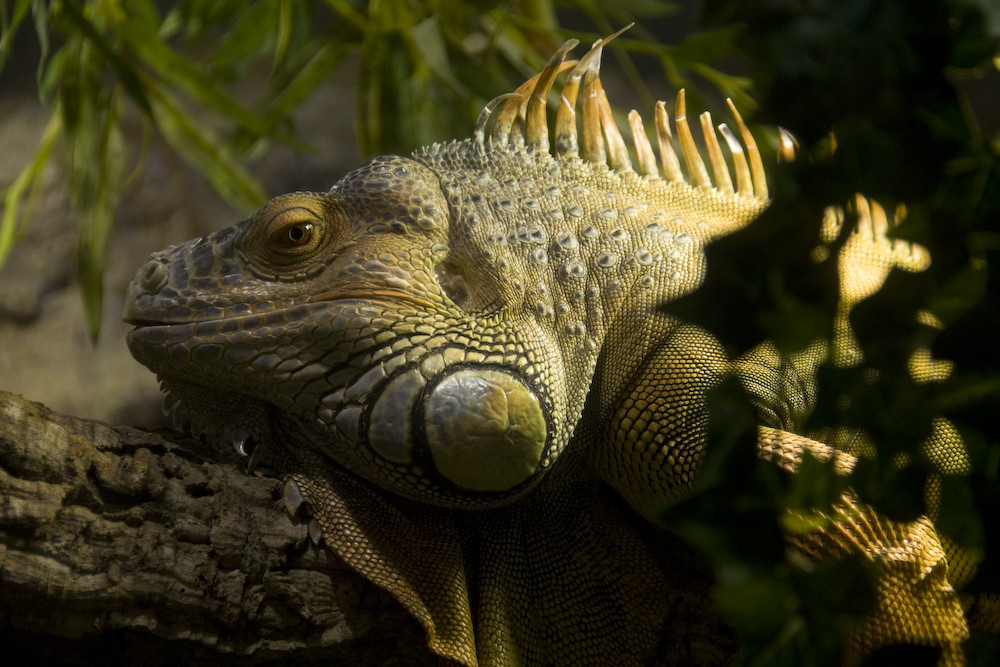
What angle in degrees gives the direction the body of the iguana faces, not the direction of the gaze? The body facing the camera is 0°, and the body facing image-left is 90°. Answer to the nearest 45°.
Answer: approximately 90°
